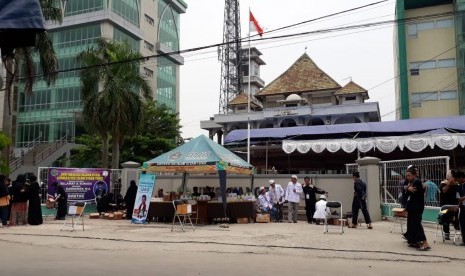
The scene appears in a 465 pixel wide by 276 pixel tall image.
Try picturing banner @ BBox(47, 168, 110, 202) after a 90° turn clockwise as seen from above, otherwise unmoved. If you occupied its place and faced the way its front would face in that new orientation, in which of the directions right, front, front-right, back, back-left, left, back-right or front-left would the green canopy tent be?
back-left

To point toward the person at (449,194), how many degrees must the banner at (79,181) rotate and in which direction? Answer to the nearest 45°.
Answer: approximately 45° to its left

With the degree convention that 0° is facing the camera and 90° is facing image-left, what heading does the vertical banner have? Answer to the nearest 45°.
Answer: approximately 0°

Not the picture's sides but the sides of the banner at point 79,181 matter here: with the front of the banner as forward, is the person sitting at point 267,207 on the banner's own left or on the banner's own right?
on the banner's own left

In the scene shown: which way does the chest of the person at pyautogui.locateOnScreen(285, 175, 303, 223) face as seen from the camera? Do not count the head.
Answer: toward the camera

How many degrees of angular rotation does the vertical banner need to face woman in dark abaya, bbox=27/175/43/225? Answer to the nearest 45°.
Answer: approximately 90° to its right

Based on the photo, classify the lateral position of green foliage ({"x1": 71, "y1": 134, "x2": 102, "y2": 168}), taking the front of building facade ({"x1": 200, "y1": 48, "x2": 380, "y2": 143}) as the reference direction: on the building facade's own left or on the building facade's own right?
on the building facade's own right

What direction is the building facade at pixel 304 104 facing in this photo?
toward the camera
